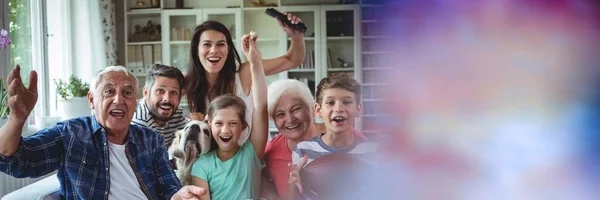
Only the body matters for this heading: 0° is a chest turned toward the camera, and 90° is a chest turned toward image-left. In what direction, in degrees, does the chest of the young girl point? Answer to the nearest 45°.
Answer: approximately 0°

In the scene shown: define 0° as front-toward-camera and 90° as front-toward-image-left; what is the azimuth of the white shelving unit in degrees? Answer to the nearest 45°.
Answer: approximately 0°

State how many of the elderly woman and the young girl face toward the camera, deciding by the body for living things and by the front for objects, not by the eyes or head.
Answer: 2

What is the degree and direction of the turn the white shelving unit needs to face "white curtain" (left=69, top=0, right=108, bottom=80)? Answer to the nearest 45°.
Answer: approximately 135° to its right
